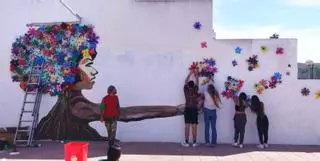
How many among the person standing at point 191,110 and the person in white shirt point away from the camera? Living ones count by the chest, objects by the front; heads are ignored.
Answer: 2

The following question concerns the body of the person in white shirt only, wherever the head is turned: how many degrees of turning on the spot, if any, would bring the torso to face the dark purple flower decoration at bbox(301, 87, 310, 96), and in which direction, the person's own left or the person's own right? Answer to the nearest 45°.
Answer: approximately 90° to the person's own right

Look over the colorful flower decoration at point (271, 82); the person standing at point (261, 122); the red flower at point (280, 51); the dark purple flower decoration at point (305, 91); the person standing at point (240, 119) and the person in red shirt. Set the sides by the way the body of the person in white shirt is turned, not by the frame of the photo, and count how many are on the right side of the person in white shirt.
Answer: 5

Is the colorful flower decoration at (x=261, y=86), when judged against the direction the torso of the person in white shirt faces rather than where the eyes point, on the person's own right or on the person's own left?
on the person's own right

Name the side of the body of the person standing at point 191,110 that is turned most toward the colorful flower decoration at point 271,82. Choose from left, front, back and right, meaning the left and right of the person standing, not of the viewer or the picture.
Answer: right

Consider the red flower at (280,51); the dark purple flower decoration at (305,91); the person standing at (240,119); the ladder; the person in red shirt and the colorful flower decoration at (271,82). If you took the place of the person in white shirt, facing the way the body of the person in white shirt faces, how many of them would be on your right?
4

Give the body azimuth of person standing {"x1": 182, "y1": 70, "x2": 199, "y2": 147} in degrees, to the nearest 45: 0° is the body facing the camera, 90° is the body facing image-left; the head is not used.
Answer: approximately 180°

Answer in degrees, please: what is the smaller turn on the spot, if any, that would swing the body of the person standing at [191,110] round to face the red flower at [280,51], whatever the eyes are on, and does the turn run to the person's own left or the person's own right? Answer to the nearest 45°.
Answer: approximately 90° to the person's own right

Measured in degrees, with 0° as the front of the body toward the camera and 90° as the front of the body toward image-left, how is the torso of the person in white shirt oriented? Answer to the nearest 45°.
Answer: approximately 180°
